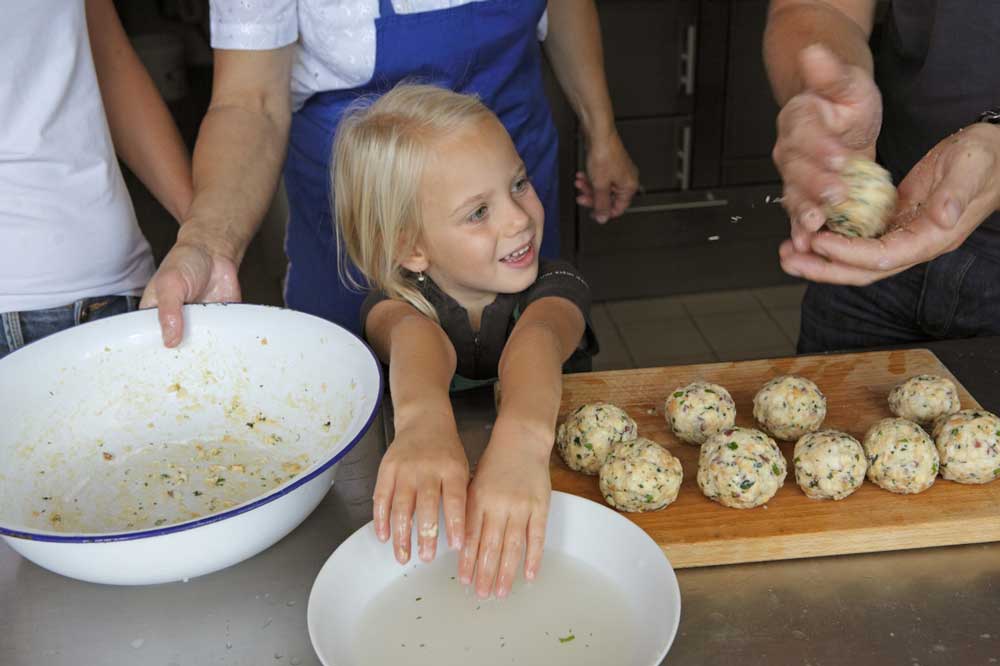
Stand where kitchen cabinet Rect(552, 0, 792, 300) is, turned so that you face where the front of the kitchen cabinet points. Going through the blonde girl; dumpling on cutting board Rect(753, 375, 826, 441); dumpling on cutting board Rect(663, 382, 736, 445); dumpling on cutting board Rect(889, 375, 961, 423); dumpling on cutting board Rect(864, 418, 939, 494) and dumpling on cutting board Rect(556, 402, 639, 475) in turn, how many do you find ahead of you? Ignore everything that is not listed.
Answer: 6

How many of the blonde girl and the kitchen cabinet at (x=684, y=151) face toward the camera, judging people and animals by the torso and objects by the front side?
2

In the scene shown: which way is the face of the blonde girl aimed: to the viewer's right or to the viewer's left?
to the viewer's right

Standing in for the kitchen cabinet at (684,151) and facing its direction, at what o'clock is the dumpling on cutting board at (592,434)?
The dumpling on cutting board is roughly at 12 o'clock from the kitchen cabinet.

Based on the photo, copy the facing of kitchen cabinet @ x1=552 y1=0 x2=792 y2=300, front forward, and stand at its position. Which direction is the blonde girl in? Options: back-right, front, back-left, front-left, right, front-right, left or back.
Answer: front

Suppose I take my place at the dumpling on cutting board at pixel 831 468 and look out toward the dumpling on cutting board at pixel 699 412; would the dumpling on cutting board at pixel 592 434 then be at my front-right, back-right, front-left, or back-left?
front-left

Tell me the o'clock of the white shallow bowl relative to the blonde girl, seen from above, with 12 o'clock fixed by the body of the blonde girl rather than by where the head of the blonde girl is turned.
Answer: The white shallow bowl is roughly at 12 o'clock from the blonde girl.

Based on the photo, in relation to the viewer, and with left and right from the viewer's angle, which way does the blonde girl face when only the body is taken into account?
facing the viewer

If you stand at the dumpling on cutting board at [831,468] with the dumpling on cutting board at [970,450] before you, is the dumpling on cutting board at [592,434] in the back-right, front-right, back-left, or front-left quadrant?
back-left

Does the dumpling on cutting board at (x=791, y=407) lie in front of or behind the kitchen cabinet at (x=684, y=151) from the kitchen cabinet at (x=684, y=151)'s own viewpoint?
in front

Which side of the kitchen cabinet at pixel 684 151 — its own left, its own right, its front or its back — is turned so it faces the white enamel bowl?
front

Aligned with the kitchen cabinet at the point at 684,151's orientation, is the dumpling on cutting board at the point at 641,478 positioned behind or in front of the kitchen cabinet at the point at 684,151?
in front

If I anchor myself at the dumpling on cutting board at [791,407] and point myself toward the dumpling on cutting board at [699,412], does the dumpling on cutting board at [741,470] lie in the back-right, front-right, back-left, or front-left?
front-left
